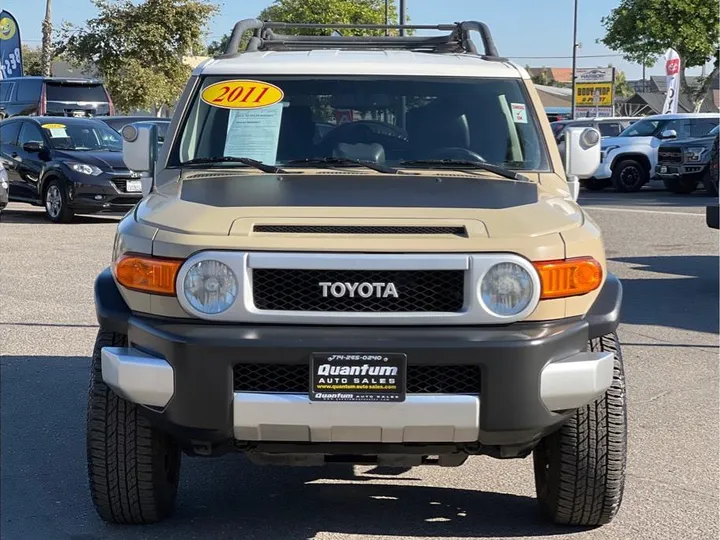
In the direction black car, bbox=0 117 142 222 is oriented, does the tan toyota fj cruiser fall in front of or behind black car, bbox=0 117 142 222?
in front

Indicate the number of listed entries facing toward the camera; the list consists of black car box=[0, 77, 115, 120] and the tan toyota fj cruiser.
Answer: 1

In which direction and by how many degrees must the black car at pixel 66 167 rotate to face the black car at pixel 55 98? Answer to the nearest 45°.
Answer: approximately 135° to its left

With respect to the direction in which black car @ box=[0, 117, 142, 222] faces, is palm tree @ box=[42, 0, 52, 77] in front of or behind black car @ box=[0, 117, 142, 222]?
behind

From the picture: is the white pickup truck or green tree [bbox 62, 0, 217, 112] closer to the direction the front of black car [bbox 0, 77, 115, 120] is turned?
the green tree

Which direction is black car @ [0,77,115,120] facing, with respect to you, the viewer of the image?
facing away from the viewer and to the left of the viewer

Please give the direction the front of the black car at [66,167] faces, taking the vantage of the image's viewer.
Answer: facing the viewer and to the right of the viewer

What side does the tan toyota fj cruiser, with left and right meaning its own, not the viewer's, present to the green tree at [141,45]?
back

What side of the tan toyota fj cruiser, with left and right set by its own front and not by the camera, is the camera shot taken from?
front

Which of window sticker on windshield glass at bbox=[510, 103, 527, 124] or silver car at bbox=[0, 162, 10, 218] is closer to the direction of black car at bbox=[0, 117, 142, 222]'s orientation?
the window sticker on windshield glass
